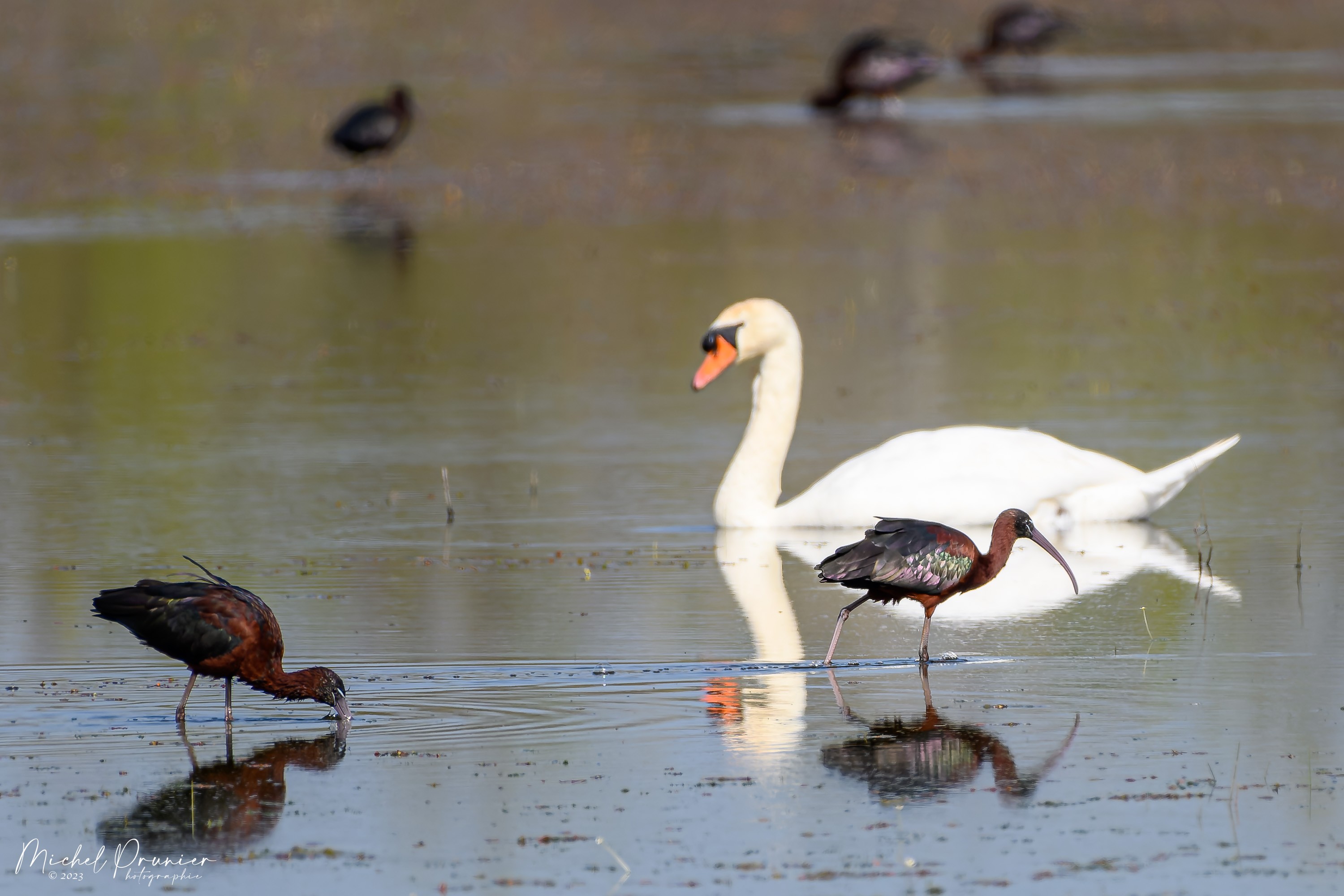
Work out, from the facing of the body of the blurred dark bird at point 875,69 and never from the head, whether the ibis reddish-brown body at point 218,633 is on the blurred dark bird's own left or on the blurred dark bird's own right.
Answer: on the blurred dark bird's own left

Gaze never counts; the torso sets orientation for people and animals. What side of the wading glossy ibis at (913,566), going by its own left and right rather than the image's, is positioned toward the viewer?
right

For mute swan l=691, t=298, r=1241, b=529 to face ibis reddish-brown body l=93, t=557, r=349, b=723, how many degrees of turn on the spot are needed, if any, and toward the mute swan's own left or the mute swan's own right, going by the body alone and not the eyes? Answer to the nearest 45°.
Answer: approximately 45° to the mute swan's own left

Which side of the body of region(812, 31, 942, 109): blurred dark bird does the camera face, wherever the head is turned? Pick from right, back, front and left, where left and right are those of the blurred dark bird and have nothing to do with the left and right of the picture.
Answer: left

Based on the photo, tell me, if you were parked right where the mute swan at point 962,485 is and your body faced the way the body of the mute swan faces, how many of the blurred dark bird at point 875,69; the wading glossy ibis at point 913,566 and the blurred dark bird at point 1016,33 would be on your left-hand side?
1

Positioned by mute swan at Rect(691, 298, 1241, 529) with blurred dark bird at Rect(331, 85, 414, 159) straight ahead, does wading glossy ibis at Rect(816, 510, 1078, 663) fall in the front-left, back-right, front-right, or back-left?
back-left

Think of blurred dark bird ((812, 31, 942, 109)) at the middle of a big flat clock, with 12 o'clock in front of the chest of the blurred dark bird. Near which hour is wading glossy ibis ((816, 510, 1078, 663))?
The wading glossy ibis is roughly at 9 o'clock from the blurred dark bird.

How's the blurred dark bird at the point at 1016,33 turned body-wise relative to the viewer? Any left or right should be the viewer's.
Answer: facing to the left of the viewer

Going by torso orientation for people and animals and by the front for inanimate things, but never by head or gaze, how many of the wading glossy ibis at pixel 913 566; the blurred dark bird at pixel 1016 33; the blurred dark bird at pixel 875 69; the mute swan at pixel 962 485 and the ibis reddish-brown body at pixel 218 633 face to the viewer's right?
2

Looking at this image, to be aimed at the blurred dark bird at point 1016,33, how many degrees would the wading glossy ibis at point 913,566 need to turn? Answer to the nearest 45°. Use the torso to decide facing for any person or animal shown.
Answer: approximately 90° to its left

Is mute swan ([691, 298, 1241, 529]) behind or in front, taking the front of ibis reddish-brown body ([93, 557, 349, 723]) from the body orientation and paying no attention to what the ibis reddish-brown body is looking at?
in front

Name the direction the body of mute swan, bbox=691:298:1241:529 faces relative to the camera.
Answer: to the viewer's left
